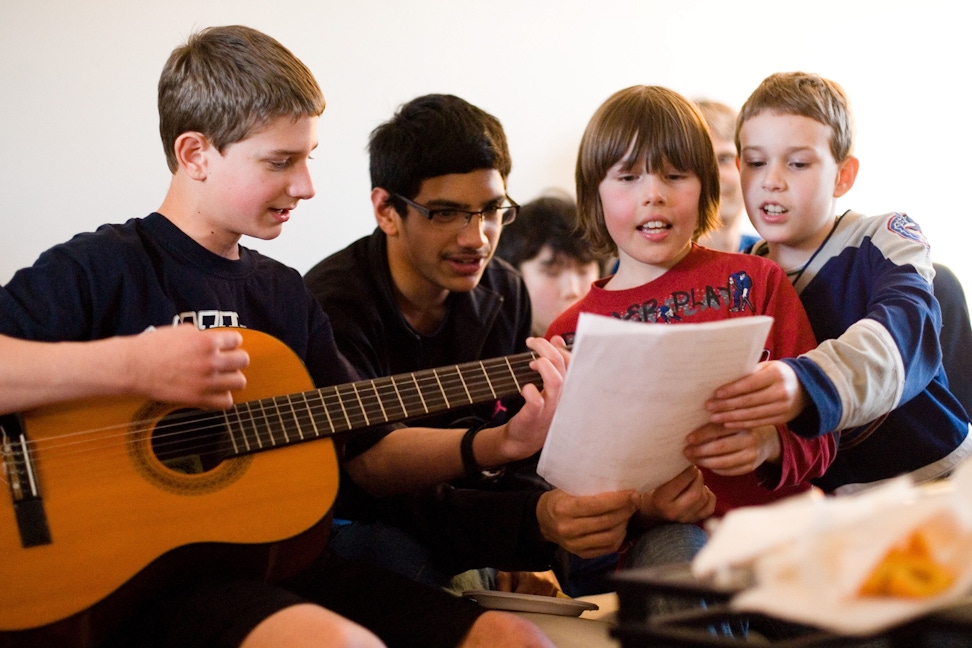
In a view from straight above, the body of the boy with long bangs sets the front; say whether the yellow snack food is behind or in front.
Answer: in front

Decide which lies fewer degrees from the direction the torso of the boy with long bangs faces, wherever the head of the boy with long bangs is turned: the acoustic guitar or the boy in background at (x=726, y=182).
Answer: the acoustic guitar

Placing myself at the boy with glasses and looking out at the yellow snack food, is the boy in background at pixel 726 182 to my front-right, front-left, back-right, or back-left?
back-left

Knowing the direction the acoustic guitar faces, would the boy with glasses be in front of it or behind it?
behind

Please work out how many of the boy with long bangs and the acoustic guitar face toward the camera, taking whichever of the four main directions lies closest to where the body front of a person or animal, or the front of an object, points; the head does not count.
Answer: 2

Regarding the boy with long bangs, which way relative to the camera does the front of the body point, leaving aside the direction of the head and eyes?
toward the camera

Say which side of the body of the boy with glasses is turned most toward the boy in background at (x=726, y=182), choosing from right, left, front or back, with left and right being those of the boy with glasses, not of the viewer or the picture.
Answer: left

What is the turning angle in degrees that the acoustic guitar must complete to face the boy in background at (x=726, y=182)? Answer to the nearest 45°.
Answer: approximately 135° to its left

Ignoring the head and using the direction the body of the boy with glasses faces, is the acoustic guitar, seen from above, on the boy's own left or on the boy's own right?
on the boy's own right

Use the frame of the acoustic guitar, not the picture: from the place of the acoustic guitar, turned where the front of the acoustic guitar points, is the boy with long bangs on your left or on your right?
on your left

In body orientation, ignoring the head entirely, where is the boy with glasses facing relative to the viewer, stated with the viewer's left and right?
facing the viewer and to the right of the viewer

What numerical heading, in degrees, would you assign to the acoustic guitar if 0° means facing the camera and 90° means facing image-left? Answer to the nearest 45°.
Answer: approximately 0°

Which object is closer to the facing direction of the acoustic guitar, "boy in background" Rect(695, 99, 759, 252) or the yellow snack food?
the yellow snack food
